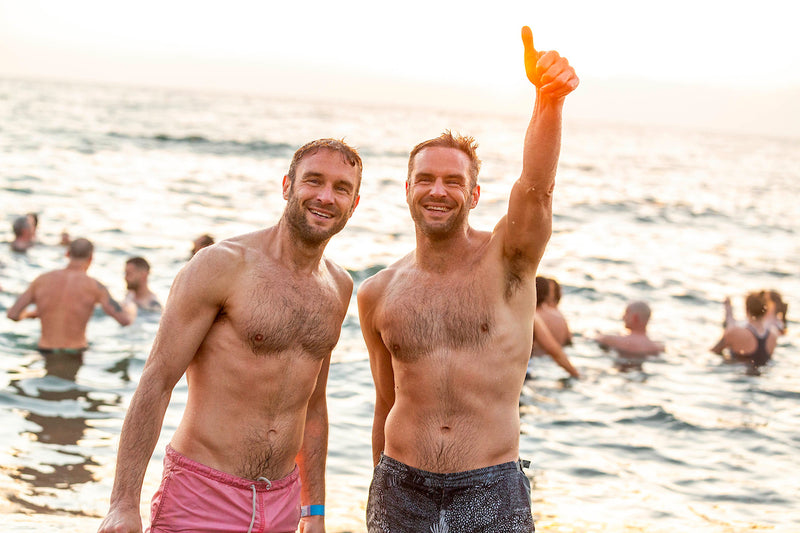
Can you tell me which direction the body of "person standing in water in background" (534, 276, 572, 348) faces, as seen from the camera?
away from the camera

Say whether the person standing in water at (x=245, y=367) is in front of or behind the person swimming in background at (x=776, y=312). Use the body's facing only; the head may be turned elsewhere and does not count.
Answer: in front

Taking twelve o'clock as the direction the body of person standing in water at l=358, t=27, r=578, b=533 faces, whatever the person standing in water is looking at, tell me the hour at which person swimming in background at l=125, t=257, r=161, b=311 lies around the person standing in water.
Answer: The person swimming in background is roughly at 5 o'clock from the person standing in water.

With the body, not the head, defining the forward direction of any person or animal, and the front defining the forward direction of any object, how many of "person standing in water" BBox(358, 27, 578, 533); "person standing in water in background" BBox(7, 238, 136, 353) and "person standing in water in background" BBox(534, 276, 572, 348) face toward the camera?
1

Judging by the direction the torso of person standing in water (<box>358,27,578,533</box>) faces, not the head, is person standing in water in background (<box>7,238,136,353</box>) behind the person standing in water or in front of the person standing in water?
behind

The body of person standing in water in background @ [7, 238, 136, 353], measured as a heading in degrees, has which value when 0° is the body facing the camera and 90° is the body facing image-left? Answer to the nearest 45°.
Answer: approximately 180°

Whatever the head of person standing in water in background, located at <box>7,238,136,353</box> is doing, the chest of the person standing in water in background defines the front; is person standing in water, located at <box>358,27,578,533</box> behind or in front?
behind

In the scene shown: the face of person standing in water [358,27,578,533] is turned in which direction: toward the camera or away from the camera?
toward the camera

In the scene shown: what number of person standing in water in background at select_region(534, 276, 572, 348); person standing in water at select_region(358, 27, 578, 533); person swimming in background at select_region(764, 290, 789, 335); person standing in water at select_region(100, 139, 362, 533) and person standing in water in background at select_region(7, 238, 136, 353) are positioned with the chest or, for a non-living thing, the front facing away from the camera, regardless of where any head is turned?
2

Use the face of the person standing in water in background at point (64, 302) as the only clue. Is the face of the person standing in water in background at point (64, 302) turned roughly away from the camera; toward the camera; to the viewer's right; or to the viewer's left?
away from the camera

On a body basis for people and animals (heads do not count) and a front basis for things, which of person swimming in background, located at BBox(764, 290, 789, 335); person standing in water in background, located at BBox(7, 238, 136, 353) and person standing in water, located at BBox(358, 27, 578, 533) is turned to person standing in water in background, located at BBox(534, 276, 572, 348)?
person swimming in background, located at BBox(764, 290, 789, 335)

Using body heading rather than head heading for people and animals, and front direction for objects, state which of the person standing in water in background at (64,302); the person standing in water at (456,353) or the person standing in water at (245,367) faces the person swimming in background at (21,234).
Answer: the person standing in water in background at (64,302)

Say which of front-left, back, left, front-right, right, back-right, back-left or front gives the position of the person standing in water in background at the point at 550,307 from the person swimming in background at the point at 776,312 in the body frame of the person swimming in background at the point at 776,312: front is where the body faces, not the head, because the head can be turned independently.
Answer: front

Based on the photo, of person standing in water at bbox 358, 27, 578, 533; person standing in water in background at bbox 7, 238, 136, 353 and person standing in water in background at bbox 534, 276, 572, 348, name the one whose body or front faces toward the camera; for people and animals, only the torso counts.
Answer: the person standing in water at bbox 358, 27, 578, 533

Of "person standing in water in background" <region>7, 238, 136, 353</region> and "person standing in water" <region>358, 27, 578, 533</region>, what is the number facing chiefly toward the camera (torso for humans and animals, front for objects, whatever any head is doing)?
1

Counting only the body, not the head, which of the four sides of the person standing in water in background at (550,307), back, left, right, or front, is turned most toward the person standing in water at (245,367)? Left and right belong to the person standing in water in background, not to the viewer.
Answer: back

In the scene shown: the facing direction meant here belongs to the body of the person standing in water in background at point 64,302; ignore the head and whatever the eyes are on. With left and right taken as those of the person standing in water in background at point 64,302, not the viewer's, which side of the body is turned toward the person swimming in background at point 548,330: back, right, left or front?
right
